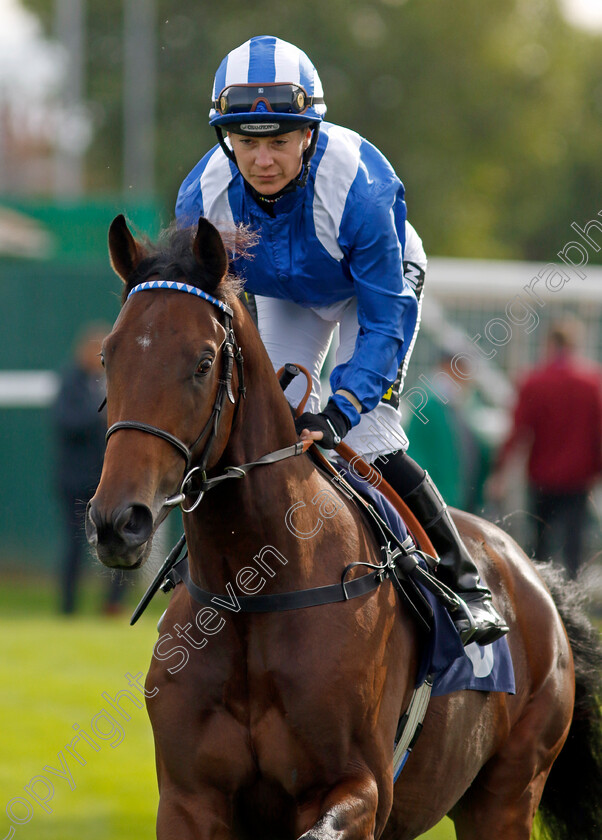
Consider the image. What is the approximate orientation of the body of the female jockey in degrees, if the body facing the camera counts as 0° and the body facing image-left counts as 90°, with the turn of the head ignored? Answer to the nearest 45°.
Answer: approximately 45°

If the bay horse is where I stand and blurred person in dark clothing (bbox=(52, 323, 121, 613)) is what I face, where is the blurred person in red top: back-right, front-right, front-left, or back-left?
front-right

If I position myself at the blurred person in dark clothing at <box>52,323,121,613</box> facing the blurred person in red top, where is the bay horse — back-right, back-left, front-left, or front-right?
front-right

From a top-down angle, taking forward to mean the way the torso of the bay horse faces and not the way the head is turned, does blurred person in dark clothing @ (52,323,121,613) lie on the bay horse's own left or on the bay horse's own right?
on the bay horse's own right
